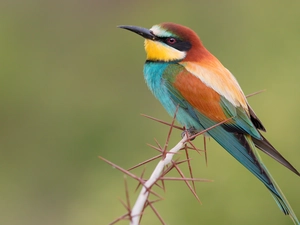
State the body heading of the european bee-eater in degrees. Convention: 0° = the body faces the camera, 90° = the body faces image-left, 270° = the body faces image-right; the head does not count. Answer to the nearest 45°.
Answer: approximately 90°
